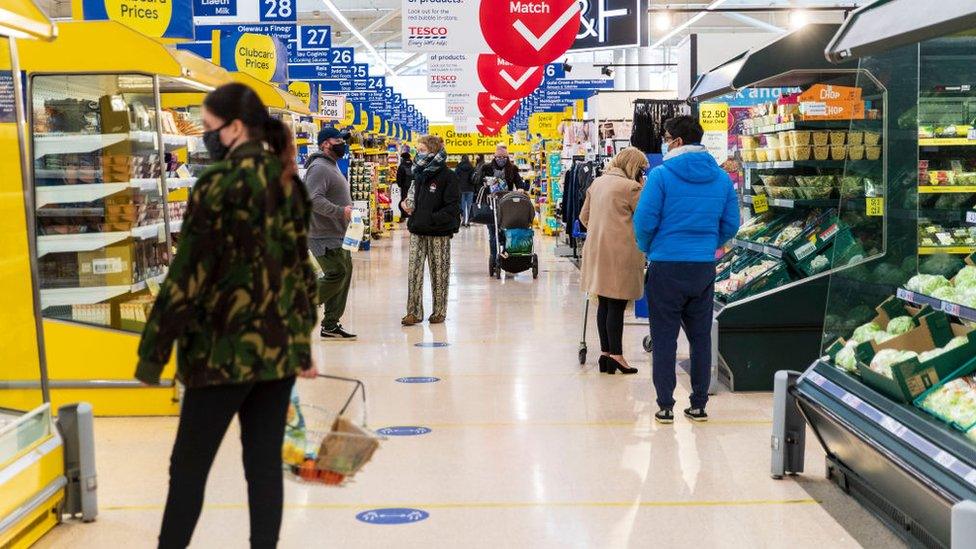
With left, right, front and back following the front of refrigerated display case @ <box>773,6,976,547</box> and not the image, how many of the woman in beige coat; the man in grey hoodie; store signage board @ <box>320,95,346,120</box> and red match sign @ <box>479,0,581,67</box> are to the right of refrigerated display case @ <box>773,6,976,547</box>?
4

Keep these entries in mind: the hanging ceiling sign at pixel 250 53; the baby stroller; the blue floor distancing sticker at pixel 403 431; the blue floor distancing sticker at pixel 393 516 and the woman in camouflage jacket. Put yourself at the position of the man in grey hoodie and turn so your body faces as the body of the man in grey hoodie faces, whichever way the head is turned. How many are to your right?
3

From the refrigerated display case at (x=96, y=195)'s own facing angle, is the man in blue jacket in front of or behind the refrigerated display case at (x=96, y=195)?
in front

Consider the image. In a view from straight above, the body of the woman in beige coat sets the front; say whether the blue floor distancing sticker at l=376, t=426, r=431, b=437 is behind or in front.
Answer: behind

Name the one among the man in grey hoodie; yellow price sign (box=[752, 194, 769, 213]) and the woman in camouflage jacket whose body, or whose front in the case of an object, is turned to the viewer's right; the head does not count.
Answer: the man in grey hoodie

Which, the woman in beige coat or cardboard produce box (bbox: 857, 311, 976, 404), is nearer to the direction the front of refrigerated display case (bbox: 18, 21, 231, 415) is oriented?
the cardboard produce box

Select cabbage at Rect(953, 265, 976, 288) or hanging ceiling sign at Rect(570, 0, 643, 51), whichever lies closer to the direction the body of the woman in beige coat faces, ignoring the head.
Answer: the hanging ceiling sign

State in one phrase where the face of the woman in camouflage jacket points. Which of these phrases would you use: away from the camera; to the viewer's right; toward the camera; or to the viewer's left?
to the viewer's left

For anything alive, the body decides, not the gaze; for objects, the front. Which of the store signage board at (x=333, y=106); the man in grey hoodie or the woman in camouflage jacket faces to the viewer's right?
the man in grey hoodie

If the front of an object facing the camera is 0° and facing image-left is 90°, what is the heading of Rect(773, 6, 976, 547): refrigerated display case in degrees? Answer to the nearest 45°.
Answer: approximately 45°

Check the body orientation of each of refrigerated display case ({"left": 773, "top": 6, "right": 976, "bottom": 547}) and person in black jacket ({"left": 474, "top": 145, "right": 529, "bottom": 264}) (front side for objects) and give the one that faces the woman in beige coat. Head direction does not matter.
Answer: the person in black jacket
